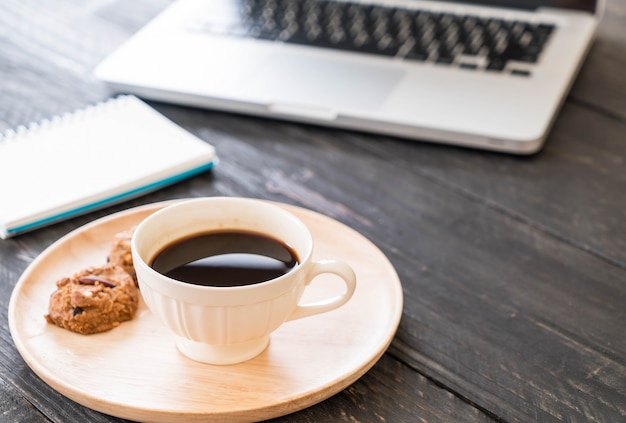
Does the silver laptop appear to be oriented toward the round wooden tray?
yes

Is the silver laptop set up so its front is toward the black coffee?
yes

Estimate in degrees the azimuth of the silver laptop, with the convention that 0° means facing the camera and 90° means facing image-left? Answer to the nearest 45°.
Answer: approximately 0°
